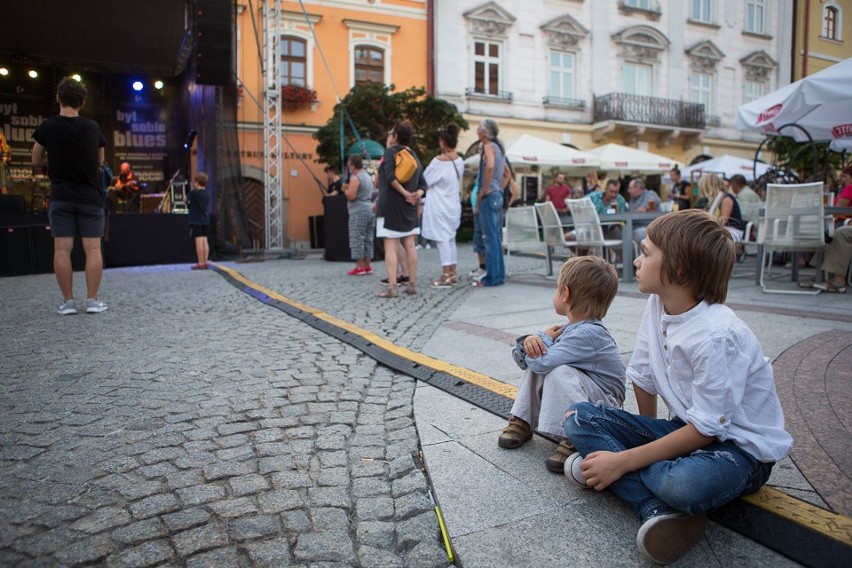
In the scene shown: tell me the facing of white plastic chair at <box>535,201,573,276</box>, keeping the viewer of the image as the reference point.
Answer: facing away from the viewer and to the right of the viewer

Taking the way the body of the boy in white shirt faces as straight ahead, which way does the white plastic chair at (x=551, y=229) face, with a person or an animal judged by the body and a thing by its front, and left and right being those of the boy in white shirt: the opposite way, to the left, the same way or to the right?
the opposite way

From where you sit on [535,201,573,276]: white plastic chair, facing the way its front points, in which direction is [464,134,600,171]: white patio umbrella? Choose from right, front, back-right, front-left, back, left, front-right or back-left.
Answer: front-left

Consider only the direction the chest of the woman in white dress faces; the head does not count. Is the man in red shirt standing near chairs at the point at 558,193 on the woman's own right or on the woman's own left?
on the woman's own right

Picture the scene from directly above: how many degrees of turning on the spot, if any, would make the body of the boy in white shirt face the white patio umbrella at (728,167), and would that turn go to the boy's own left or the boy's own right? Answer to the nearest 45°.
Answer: approximately 135° to the boy's own right

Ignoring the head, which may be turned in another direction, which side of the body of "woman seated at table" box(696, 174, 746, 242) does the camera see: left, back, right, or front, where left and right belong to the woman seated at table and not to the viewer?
left

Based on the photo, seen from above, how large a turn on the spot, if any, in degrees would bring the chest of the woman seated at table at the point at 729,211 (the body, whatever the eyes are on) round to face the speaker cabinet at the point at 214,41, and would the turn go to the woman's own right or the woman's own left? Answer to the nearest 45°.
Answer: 0° — they already face it

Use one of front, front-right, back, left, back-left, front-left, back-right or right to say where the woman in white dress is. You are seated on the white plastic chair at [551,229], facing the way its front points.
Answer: back

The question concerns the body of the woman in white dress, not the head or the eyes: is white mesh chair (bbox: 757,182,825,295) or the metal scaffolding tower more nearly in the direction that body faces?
the metal scaffolding tower

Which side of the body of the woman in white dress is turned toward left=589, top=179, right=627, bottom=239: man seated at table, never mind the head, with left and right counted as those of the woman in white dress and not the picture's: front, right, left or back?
right

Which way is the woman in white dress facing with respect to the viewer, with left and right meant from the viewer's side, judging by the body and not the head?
facing away from the viewer and to the left of the viewer

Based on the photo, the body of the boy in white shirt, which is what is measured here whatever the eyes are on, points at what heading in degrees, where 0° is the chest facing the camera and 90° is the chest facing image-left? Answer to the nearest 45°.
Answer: approximately 45°

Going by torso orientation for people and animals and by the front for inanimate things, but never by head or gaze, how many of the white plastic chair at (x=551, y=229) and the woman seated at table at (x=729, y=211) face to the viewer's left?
1

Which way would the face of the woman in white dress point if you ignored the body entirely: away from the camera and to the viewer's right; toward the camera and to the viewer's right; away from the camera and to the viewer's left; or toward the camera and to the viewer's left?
away from the camera and to the viewer's left

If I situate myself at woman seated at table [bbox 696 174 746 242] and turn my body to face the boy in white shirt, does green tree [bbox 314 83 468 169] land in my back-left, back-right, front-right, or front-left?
back-right

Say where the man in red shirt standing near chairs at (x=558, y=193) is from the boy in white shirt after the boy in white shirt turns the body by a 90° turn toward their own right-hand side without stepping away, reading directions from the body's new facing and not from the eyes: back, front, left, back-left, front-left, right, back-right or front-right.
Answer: front-right

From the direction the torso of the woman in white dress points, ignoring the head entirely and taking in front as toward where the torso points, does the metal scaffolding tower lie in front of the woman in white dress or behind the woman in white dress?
in front

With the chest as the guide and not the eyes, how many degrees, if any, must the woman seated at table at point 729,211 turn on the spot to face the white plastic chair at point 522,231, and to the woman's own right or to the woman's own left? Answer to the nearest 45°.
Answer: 0° — they already face it
